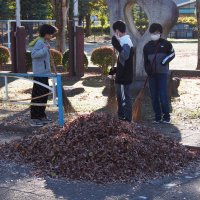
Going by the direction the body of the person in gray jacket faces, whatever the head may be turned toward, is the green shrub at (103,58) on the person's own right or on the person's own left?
on the person's own left

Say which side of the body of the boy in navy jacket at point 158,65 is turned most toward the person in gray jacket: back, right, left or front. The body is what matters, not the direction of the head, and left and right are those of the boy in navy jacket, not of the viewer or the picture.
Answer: right

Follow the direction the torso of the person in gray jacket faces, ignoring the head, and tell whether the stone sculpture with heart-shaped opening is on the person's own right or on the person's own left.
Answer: on the person's own left

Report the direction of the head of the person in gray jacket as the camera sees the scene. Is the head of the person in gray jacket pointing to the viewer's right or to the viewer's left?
to the viewer's right

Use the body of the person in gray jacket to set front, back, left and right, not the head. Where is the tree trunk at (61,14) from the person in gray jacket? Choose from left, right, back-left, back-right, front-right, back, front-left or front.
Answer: left

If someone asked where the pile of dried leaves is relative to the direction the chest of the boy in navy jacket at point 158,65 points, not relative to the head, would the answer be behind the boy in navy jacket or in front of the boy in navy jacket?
in front

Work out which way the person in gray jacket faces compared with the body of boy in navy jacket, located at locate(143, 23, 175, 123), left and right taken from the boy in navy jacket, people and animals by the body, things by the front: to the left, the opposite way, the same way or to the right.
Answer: to the left

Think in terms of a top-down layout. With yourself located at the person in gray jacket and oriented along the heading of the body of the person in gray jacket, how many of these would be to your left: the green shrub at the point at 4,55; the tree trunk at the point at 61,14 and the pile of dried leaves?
2

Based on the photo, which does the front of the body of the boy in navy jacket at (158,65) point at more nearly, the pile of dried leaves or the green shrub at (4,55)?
the pile of dried leaves

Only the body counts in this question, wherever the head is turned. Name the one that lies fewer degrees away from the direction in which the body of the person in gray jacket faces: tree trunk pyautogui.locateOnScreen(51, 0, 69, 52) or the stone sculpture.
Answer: the stone sculpture

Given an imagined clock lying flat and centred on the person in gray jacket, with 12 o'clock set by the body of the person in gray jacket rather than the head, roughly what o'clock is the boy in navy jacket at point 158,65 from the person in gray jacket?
The boy in navy jacket is roughly at 12 o'clock from the person in gray jacket.

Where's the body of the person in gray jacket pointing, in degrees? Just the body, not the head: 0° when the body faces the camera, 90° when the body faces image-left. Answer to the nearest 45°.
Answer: approximately 270°

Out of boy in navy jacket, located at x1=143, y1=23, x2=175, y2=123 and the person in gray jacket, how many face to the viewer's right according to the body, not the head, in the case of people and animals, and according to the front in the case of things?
1
